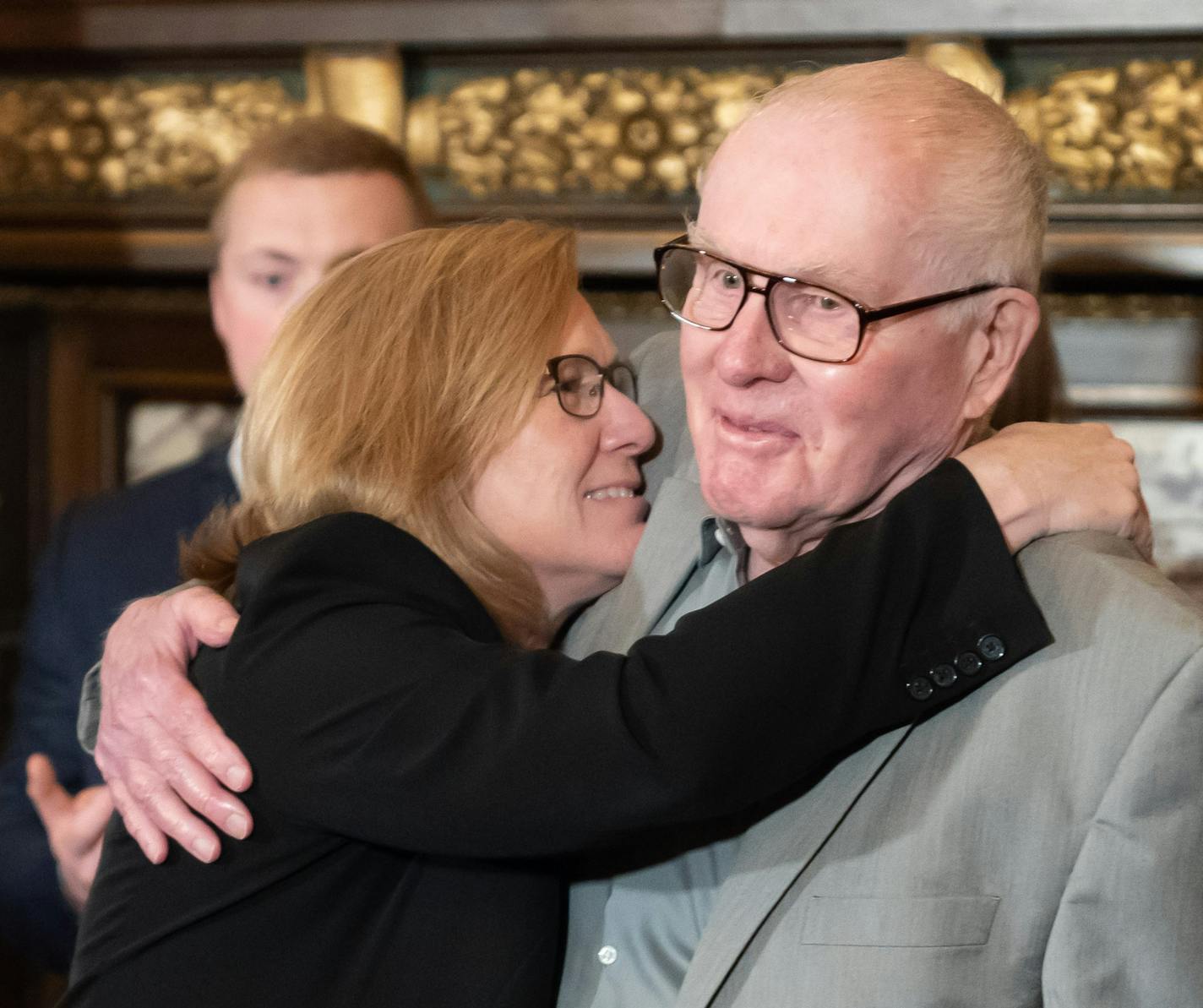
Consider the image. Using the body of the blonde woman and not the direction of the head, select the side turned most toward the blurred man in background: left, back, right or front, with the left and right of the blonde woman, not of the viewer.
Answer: left

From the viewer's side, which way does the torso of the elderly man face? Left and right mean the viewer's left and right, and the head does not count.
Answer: facing the viewer and to the left of the viewer

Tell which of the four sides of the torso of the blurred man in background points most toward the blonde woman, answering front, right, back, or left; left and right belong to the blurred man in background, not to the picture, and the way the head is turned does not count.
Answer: front

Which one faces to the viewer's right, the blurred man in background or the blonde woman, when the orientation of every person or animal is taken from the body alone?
the blonde woman

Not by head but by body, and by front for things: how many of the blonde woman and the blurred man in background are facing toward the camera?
1

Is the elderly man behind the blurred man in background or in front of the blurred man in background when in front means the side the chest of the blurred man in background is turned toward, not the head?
in front

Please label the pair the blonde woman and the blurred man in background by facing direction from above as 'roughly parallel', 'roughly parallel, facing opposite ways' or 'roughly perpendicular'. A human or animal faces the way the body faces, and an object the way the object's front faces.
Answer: roughly perpendicular

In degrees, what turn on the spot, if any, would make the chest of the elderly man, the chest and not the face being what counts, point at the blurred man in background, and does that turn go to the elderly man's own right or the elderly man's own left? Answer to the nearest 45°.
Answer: approximately 90° to the elderly man's own right

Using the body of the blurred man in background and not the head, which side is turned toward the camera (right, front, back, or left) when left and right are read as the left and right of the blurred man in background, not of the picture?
front

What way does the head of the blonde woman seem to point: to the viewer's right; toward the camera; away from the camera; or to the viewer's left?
to the viewer's right

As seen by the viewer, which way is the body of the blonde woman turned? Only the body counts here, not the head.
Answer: to the viewer's right
